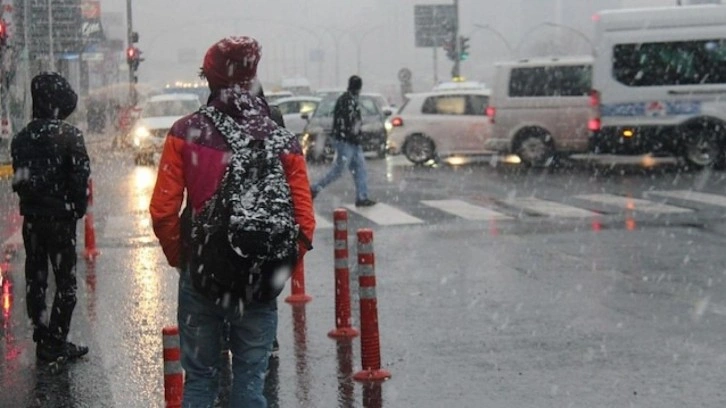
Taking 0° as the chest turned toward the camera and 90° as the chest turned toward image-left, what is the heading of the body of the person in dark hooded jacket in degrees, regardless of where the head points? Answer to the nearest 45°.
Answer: approximately 225°

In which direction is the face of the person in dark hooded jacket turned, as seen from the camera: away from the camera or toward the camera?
away from the camera

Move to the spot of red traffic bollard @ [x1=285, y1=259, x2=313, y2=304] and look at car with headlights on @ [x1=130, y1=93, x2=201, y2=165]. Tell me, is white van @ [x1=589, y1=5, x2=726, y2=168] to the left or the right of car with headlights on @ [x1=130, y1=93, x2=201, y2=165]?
right

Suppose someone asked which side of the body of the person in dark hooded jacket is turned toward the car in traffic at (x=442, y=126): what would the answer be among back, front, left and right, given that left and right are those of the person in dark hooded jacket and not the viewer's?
front

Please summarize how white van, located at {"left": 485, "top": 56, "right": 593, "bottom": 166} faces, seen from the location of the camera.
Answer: facing to the right of the viewer

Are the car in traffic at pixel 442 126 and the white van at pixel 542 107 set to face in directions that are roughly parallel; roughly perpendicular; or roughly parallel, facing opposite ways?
roughly parallel

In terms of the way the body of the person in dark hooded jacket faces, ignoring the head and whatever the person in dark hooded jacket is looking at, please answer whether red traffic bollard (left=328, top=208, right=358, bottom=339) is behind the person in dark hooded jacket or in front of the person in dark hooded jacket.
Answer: in front

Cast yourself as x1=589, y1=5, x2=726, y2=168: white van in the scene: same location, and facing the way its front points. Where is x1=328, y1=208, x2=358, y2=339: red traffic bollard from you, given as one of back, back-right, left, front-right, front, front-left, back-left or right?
right

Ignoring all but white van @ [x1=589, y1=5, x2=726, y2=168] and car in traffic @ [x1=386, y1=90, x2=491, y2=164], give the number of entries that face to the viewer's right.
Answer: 2

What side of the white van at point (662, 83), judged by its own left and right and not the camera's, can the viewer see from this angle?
right

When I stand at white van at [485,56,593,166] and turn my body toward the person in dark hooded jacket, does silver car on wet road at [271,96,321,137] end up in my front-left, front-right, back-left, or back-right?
back-right

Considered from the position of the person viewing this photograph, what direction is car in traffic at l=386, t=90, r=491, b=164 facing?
facing to the right of the viewer

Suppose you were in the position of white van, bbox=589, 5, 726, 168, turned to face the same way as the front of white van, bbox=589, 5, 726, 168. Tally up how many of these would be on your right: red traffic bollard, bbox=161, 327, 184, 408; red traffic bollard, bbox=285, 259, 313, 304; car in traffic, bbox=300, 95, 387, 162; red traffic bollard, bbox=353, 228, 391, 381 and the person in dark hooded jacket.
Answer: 4

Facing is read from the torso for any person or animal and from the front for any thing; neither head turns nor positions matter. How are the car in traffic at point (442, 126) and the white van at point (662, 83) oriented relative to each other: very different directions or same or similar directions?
same or similar directions

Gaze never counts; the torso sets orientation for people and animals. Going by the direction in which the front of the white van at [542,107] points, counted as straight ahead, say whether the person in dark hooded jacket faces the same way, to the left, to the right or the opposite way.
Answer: to the left

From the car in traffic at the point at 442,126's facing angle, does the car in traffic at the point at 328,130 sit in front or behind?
behind

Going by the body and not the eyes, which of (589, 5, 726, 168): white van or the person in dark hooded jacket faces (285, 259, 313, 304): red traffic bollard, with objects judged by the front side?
the person in dark hooded jacket

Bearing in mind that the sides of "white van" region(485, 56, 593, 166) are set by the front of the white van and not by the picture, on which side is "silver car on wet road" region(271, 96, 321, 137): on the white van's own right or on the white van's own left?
on the white van's own left

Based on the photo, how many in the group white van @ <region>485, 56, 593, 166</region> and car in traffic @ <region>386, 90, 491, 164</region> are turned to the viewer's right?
2

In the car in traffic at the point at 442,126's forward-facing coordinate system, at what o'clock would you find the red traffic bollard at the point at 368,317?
The red traffic bollard is roughly at 3 o'clock from the car in traffic.

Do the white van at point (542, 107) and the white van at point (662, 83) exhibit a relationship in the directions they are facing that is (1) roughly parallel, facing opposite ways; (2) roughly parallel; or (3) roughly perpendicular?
roughly parallel
